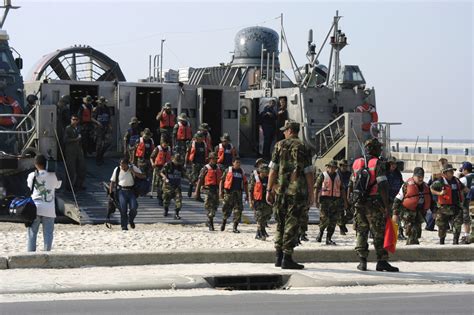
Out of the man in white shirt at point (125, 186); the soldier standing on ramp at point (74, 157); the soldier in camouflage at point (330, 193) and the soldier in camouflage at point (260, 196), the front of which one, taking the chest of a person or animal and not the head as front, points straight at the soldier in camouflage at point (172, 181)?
the soldier standing on ramp

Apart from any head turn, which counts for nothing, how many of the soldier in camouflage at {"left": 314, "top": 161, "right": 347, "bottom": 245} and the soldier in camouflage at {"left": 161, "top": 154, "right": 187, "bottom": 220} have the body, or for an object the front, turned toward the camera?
2

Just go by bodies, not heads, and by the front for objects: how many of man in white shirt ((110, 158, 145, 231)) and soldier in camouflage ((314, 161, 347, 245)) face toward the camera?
2

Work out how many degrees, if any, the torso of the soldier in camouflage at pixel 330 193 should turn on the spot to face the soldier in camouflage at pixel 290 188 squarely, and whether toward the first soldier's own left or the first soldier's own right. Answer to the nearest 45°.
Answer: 0° — they already face them

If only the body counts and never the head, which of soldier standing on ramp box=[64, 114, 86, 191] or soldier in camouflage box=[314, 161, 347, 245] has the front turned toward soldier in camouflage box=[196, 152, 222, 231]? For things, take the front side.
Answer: the soldier standing on ramp

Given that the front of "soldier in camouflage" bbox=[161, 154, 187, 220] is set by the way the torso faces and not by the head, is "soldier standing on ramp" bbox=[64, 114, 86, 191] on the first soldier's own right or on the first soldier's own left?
on the first soldier's own right

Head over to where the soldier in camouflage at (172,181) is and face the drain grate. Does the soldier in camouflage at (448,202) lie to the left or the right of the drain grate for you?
left

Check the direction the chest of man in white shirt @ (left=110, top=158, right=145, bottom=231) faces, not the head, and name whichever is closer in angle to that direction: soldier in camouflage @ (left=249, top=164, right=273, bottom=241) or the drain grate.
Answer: the drain grate

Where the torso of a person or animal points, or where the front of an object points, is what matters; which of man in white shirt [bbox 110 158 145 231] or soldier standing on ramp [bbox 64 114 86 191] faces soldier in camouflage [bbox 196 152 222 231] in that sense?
the soldier standing on ramp

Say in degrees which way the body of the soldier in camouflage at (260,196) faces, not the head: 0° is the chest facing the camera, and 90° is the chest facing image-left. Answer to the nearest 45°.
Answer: approximately 315°
